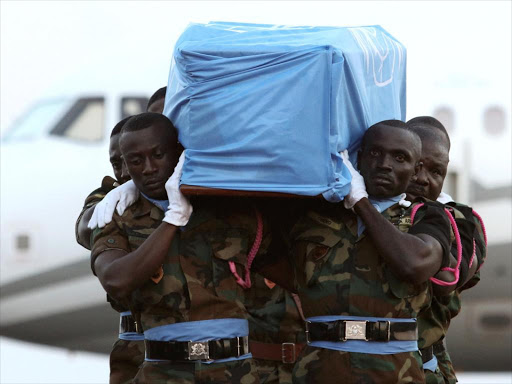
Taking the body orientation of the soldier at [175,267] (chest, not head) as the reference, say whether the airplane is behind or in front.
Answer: behind

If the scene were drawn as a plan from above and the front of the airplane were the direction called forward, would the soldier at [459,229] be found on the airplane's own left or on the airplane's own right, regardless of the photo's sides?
on the airplane's own left

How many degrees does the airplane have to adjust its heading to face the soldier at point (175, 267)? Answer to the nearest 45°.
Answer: approximately 90° to its left

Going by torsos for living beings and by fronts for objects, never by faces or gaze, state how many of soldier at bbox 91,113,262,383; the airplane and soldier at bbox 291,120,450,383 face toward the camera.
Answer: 2

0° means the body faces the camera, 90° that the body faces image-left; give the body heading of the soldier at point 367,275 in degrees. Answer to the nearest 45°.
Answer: approximately 0°

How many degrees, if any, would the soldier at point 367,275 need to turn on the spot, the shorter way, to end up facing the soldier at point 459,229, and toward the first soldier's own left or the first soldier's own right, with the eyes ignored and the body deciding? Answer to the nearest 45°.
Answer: approximately 135° to the first soldier's own left

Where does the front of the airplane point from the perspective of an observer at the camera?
facing to the left of the viewer

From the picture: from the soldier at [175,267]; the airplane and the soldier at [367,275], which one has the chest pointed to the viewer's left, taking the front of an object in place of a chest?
the airplane

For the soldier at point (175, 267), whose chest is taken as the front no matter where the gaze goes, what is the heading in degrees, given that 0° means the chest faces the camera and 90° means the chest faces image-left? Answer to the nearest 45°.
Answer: approximately 0°

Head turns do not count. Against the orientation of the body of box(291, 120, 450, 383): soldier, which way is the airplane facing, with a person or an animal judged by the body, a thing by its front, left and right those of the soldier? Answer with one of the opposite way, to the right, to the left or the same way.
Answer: to the right
